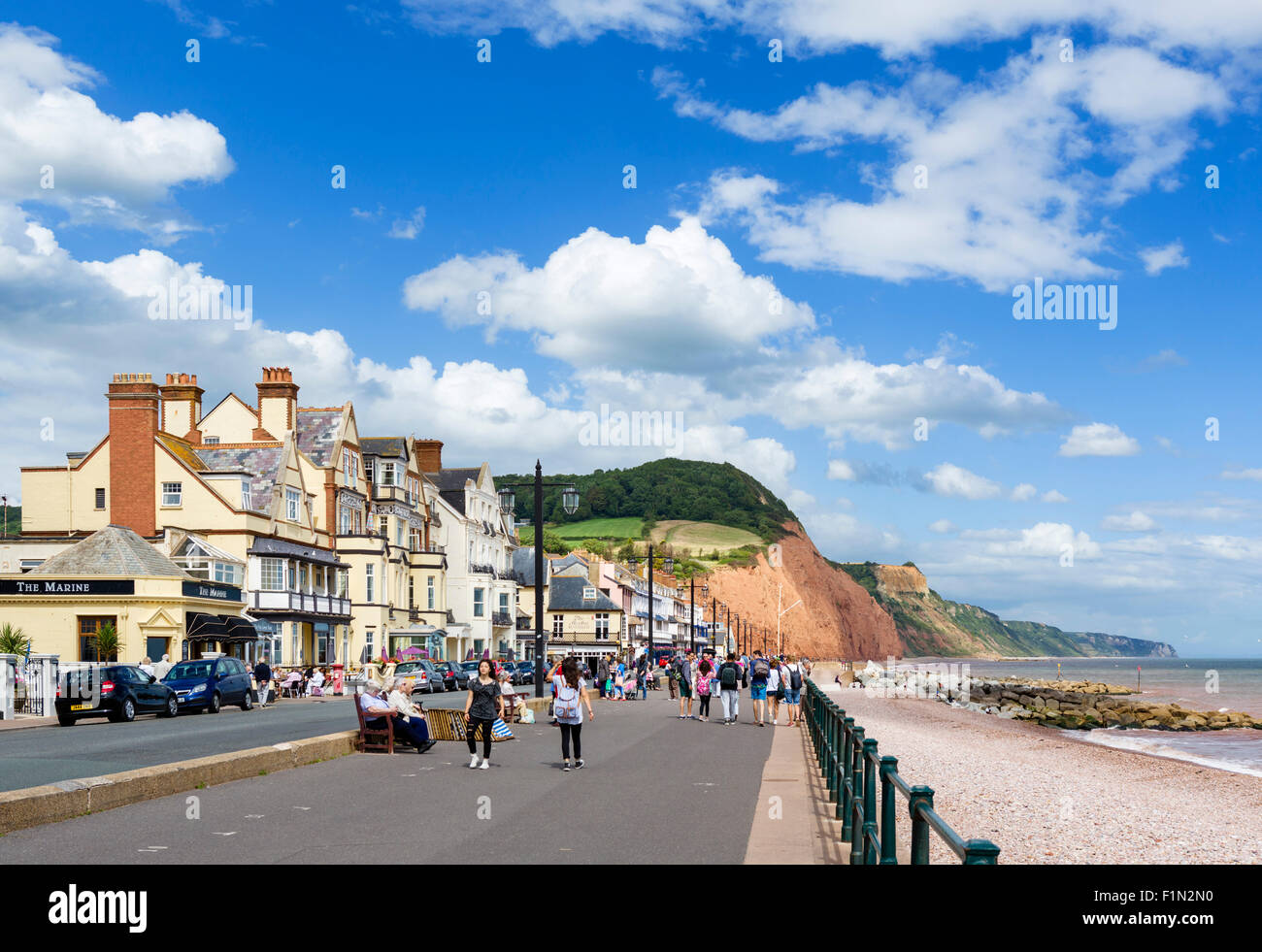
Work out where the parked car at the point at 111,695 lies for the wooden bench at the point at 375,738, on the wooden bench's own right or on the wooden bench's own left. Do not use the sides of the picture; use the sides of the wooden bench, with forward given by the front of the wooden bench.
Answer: on the wooden bench's own left

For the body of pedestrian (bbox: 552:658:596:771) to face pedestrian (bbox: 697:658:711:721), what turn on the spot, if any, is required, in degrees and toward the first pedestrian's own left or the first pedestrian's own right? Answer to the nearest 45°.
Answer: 0° — they already face them

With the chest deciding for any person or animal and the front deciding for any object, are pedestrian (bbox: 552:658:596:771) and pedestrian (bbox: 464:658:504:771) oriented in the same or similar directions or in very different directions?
very different directions

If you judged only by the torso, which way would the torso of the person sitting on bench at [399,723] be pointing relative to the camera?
to the viewer's right

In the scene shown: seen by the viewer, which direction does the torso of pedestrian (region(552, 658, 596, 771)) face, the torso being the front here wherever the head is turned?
away from the camera

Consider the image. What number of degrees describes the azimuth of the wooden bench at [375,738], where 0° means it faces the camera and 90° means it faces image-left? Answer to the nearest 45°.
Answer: approximately 270°

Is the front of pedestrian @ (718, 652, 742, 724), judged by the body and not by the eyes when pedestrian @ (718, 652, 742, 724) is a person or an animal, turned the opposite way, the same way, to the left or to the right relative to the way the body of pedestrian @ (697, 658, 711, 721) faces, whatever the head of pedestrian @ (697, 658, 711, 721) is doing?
the same way

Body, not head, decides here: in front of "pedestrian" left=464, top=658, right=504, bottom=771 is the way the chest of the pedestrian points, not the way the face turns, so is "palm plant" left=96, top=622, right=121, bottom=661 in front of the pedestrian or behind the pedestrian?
behind

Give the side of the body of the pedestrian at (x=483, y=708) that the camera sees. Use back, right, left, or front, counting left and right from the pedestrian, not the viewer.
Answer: front

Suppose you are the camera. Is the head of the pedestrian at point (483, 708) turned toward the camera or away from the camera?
toward the camera

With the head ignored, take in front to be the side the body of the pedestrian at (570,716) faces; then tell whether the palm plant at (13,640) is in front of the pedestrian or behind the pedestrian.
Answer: in front
